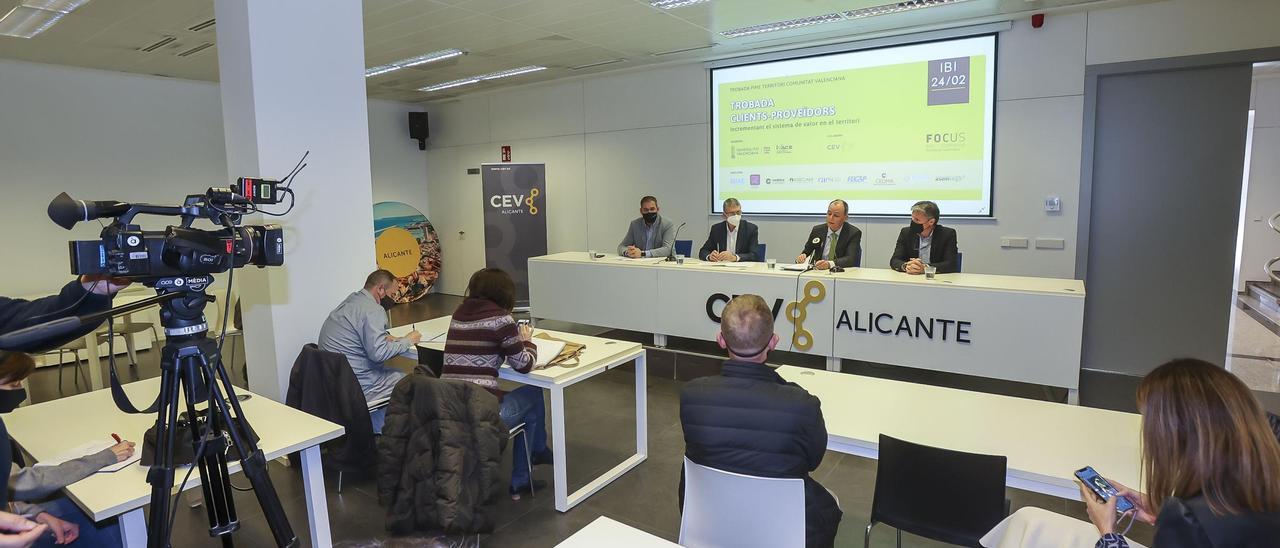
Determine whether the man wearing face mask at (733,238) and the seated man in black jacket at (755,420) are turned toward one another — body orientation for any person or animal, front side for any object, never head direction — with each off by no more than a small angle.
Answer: yes

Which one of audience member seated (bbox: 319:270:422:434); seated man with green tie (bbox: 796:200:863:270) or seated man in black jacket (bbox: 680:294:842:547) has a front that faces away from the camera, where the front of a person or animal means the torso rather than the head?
the seated man in black jacket

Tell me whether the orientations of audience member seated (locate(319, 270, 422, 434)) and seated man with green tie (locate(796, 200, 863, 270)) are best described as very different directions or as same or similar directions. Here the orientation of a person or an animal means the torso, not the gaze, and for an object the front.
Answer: very different directions

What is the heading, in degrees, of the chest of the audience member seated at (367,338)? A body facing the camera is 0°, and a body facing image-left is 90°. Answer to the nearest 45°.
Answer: approximately 270°

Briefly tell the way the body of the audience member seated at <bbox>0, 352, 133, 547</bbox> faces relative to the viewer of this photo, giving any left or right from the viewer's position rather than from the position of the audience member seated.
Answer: facing to the right of the viewer

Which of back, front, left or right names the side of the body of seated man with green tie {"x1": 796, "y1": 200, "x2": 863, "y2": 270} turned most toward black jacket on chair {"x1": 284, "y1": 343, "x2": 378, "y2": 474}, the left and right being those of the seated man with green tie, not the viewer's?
front

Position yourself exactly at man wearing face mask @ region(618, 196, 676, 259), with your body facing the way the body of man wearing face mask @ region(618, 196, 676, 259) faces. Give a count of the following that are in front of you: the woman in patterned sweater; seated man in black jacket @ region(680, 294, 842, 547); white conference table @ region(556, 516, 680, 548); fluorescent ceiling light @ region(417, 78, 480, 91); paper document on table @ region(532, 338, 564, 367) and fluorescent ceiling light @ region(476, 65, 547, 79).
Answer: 4

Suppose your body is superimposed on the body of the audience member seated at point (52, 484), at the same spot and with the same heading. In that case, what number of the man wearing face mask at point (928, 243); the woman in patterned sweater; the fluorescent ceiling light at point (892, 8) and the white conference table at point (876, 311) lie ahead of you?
4

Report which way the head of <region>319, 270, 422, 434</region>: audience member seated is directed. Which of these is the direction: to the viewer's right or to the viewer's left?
to the viewer's right

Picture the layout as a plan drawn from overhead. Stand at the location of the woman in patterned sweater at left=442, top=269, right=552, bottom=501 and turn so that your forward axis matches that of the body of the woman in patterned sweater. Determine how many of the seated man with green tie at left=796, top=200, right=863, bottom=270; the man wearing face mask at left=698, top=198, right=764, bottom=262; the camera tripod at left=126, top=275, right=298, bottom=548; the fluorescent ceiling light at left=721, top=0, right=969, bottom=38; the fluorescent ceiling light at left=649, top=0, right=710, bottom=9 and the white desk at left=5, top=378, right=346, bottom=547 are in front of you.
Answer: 4

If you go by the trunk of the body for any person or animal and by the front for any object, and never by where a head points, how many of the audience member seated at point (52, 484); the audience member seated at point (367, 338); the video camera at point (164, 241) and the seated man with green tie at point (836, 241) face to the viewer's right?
3

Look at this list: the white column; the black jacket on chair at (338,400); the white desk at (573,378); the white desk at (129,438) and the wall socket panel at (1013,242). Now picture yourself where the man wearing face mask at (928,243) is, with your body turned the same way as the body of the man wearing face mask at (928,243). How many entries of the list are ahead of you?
4

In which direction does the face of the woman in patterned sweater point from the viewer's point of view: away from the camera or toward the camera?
away from the camera

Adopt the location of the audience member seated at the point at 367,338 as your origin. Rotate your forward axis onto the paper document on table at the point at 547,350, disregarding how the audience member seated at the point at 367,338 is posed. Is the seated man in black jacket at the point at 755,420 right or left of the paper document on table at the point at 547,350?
right

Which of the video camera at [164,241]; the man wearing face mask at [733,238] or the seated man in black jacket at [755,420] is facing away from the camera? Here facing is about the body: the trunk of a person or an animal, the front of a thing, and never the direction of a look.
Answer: the seated man in black jacket

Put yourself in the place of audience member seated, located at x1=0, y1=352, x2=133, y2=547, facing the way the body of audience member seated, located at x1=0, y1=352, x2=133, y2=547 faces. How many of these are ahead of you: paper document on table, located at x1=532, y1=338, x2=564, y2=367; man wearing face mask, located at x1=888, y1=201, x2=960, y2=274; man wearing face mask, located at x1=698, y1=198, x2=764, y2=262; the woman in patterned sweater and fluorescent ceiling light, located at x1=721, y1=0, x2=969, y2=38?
5
